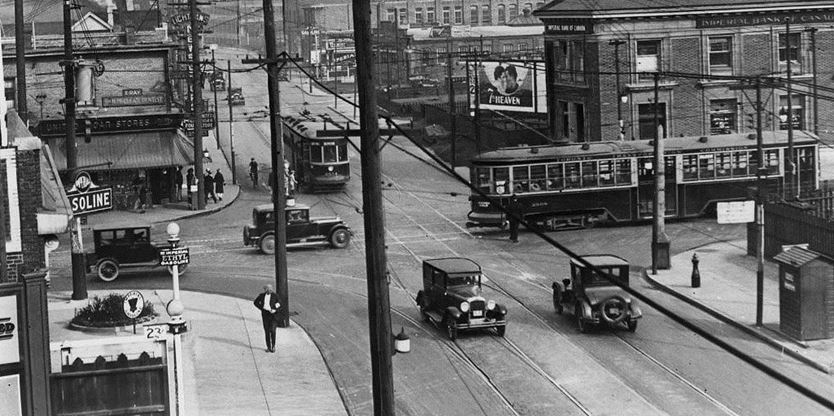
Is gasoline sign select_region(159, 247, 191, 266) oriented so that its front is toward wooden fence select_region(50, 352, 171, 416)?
yes

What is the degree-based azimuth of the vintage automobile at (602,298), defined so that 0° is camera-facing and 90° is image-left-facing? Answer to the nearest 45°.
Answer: approximately 135°

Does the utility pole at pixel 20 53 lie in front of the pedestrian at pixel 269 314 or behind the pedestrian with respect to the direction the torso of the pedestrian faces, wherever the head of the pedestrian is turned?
behind

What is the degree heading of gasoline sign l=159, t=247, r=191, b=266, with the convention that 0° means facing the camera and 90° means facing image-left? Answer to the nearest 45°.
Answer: approximately 0°

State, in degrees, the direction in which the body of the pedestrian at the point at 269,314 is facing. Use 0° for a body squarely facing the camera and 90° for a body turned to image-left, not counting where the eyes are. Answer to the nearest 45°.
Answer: approximately 0°

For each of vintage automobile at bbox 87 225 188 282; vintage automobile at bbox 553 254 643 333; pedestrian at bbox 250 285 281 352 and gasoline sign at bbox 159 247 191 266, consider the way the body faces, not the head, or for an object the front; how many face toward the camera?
2

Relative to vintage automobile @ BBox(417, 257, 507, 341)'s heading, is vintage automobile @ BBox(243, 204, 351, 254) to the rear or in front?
to the rear
